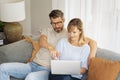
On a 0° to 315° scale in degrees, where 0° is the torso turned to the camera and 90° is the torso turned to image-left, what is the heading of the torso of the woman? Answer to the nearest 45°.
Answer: approximately 45°

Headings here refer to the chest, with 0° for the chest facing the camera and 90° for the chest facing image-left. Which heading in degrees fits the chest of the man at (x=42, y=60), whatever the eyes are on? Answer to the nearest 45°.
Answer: approximately 0°
